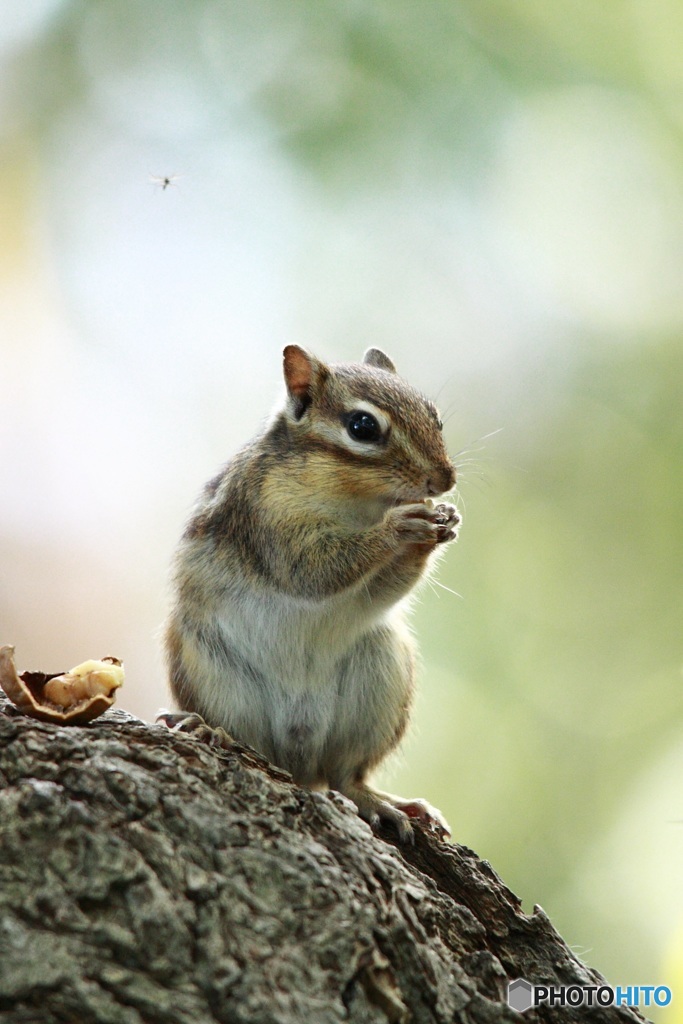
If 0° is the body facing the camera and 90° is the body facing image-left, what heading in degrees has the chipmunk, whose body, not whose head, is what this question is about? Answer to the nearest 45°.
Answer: approximately 315°

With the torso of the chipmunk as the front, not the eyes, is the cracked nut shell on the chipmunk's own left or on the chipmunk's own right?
on the chipmunk's own right
